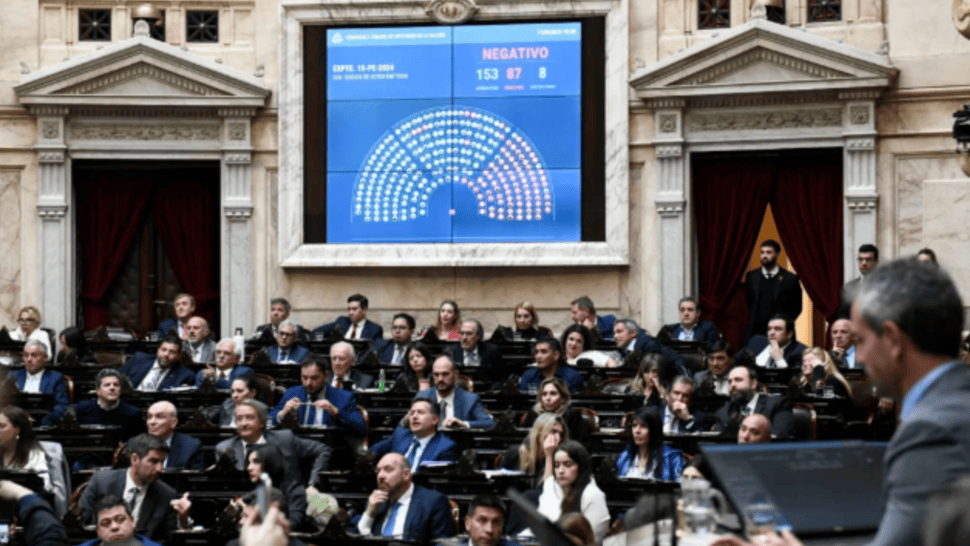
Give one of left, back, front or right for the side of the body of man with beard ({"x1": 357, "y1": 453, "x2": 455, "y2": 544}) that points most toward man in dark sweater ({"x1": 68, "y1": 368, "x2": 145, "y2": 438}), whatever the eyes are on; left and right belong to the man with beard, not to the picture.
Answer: right

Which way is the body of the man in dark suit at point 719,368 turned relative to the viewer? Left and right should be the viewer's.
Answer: facing the viewer and to the left of the viewer

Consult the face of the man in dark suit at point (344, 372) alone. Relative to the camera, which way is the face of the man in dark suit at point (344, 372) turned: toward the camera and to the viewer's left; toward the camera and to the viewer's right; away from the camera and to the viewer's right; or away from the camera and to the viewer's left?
toward the camera and to the viewer's left

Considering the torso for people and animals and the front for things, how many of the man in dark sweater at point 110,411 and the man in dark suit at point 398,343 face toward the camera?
2

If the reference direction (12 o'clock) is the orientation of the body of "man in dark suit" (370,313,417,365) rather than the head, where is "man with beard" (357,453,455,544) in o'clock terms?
The man with beard is roughly at 12 o'clock from the man in dark suit.

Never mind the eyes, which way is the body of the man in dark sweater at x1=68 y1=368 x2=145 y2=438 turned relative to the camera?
toward the camera

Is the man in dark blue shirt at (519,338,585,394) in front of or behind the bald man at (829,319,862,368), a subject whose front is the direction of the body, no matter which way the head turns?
in front

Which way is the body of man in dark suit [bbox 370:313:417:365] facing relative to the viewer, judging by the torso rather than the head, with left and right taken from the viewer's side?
facing the viewer

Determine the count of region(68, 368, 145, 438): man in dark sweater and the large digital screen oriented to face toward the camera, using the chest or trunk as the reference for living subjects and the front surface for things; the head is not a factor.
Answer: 2
